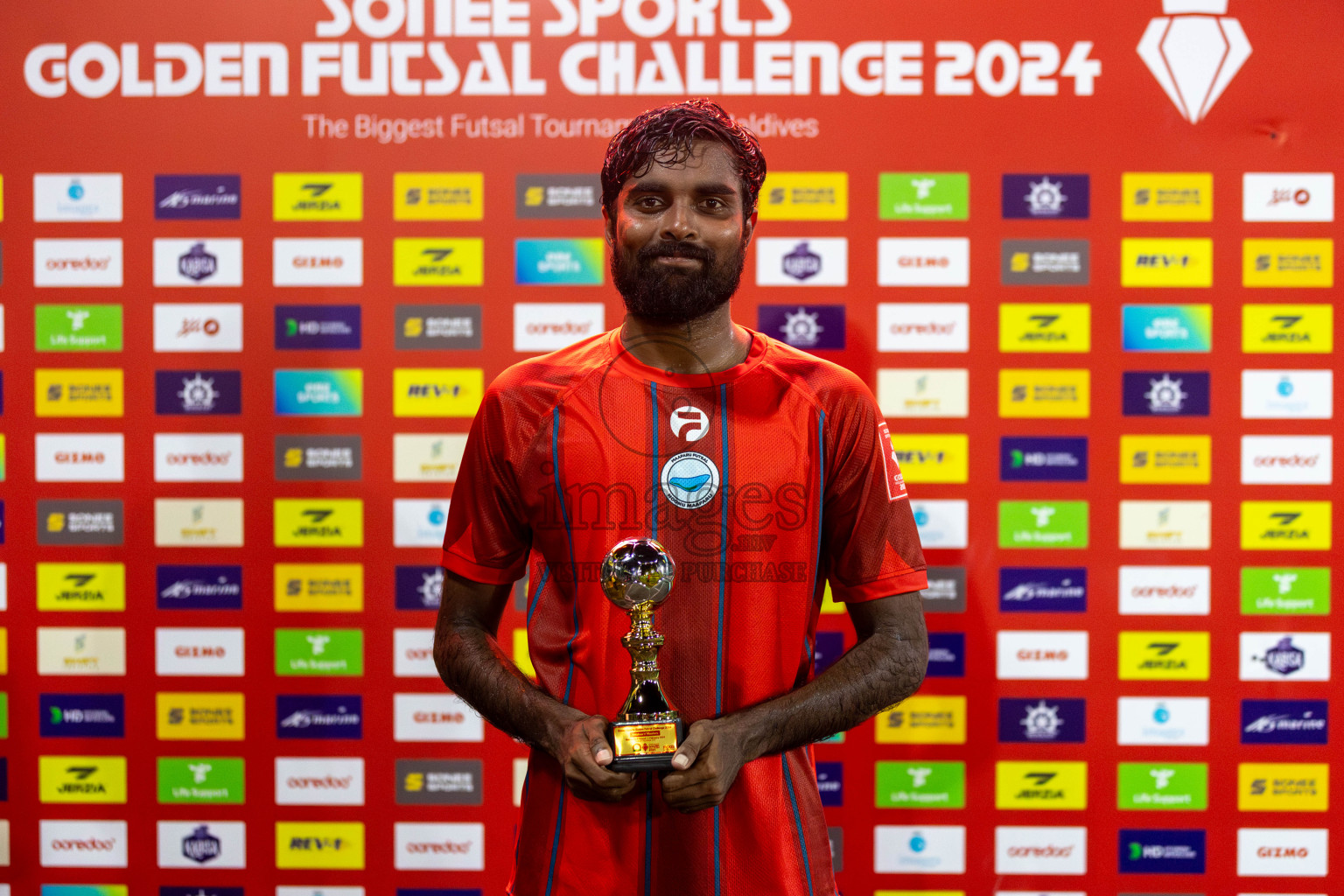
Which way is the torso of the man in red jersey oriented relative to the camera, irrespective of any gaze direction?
toward the camera

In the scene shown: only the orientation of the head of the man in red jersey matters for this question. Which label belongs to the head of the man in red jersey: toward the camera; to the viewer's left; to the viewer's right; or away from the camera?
toward the camera
